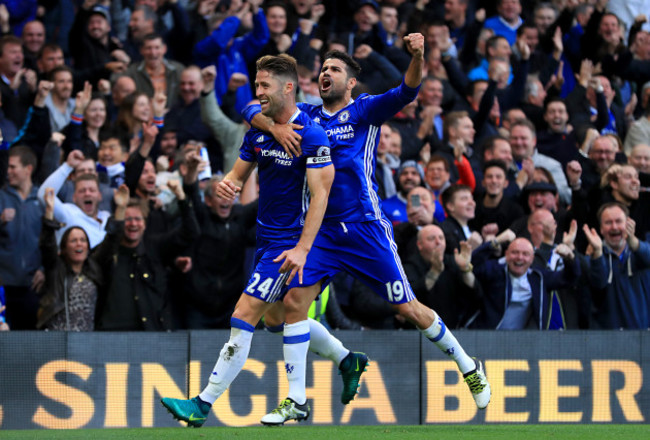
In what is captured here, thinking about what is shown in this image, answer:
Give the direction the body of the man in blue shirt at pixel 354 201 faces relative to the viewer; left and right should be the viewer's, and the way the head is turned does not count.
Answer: facing the viewer and to the left of the viewer

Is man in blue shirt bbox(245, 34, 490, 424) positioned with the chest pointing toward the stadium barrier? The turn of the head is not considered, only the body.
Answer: no

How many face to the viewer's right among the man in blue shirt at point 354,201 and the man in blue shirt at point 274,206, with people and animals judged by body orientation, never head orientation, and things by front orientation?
0

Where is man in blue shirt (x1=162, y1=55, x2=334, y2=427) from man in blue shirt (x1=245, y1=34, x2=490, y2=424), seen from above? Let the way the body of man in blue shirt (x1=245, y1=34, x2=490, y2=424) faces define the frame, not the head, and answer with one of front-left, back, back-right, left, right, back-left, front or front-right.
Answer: front

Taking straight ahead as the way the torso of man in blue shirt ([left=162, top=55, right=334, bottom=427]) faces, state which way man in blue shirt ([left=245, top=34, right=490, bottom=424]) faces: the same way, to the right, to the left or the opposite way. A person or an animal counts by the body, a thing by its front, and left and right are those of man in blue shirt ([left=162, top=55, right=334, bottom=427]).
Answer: the same way

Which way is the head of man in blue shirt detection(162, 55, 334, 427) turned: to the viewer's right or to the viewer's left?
to the viewer's left

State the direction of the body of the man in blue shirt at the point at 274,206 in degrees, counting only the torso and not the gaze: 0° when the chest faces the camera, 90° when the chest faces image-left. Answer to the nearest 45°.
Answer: approximately 45°

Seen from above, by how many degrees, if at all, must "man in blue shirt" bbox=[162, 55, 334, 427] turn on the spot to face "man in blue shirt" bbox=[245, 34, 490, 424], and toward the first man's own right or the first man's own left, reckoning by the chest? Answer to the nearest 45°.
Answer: approximately 180°
